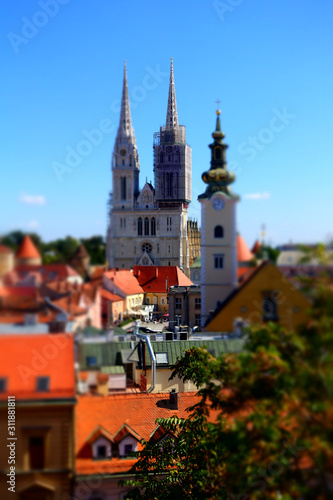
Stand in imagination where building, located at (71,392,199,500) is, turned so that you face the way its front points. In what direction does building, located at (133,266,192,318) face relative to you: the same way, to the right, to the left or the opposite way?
the same way

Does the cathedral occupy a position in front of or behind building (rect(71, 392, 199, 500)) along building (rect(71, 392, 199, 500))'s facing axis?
behind

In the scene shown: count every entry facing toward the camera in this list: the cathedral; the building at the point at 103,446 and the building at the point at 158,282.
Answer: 3

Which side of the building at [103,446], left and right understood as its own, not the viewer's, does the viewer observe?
front

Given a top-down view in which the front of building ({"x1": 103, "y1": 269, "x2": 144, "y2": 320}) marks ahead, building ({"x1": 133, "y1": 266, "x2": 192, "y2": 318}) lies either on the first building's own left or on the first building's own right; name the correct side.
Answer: on the first building's own left

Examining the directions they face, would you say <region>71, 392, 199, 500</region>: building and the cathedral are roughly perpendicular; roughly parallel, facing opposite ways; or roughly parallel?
roughly parallel

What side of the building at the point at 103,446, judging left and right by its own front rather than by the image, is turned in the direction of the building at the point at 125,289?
back

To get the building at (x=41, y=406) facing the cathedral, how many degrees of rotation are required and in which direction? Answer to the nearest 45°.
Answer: approximately 180°

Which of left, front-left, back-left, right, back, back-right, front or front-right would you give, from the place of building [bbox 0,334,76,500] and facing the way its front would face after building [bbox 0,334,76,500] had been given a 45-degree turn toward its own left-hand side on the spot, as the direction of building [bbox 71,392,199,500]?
left

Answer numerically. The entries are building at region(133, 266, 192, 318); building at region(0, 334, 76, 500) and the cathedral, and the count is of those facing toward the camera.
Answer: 3

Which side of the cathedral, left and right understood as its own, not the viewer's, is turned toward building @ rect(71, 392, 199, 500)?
front

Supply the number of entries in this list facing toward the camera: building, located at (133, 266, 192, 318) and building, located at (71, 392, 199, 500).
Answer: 2

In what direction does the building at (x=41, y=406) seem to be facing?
toward the camera

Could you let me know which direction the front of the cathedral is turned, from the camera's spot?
facing the viewer
